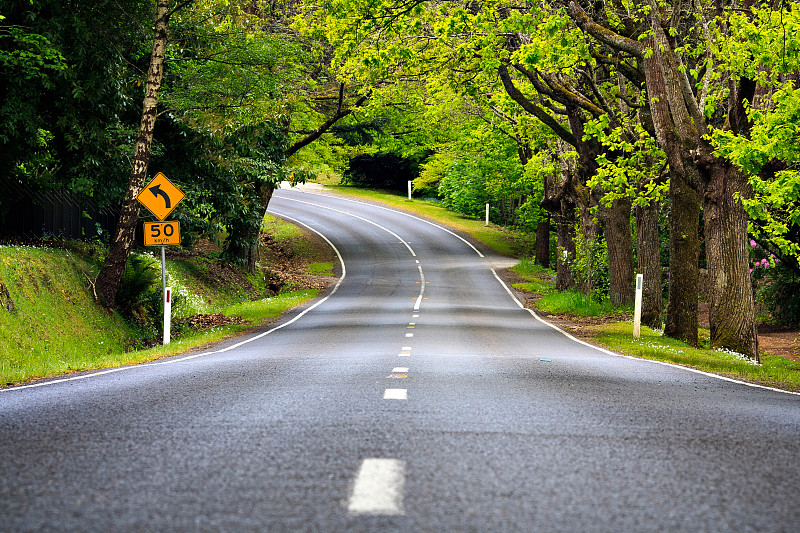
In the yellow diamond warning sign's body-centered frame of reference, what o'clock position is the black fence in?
The black fence is roughly at 5 o'clock from the yellow diamond warning sign.

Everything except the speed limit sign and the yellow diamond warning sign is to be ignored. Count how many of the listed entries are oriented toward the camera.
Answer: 2

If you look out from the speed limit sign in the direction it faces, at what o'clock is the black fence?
The black fence is roughly at 5 o'clock from the speed limit sign.

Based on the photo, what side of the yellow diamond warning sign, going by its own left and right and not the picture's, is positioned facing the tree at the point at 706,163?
left

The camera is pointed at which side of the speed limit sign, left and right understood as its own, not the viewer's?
front

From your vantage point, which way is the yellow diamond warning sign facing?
toward the camera
